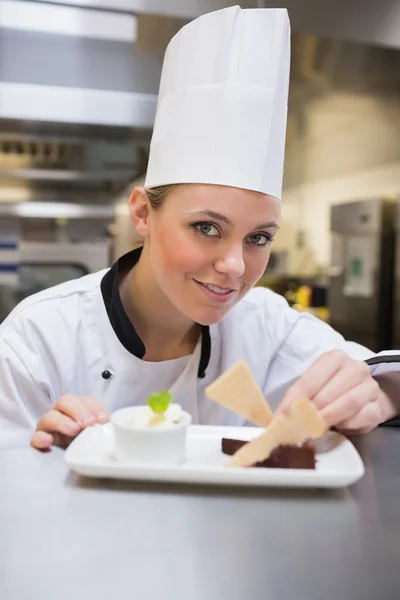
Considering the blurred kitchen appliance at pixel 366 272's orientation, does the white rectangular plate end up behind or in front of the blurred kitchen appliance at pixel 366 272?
in front

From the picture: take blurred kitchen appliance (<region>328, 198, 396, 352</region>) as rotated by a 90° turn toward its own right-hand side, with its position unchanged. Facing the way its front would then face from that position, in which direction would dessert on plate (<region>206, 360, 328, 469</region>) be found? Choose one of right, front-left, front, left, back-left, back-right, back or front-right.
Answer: back-left

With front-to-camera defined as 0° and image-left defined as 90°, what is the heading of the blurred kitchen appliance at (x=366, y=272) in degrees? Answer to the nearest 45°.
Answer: approximately 45°

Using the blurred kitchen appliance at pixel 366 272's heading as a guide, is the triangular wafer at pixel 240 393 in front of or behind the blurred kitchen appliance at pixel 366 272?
in front
